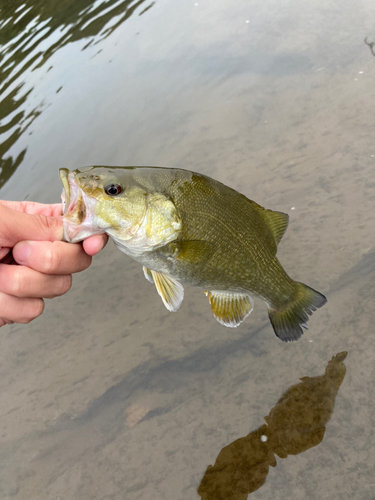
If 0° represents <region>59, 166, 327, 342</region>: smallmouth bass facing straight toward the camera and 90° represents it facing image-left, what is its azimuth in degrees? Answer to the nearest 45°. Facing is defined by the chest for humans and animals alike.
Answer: approximately 90°
